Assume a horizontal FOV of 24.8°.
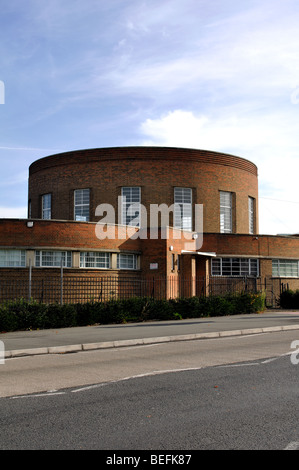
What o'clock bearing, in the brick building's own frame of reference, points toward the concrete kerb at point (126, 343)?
The concrete kerb is roughly at 12 o'clock from the brick building.

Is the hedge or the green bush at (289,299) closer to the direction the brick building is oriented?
the hedge

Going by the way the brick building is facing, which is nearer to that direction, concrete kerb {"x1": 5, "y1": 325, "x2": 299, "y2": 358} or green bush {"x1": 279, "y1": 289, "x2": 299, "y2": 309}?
the concrete kerb

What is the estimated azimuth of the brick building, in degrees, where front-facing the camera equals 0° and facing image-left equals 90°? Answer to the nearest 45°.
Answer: approximately 0°

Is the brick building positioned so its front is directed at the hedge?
yes
